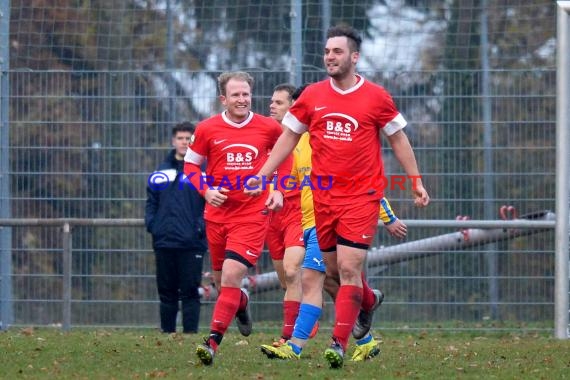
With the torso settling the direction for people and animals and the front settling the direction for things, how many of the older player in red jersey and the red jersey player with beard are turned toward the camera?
2

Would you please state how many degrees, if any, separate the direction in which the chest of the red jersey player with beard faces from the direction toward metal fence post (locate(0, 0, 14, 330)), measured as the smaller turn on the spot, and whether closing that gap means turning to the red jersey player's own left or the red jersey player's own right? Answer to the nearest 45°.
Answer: approximately 135° to the red jersey player's own right

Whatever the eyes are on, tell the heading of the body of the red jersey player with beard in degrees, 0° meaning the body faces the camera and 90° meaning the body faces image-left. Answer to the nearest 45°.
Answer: approximately 0°

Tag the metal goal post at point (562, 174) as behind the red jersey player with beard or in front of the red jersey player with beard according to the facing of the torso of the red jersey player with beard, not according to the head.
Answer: behind

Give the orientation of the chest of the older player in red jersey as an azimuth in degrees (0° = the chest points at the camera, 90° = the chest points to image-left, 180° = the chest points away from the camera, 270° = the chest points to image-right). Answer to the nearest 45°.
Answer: approximately 0°
